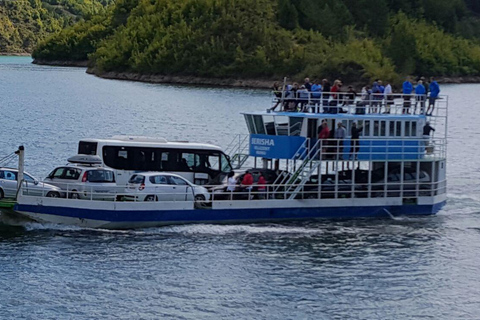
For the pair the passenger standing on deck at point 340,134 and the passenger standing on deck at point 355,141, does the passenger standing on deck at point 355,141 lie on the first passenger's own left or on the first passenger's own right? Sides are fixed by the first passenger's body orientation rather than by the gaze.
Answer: on the first passenger's own left

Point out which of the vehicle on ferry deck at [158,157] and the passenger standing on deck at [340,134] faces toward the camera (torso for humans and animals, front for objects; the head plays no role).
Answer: the passenger standing on deck

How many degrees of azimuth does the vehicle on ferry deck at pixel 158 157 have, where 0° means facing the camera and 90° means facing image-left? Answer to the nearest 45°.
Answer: approximately 270°

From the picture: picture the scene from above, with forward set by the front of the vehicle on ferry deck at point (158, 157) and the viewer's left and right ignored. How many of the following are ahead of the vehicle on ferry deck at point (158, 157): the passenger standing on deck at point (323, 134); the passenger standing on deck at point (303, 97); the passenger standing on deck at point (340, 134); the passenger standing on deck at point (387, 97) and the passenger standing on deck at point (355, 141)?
5

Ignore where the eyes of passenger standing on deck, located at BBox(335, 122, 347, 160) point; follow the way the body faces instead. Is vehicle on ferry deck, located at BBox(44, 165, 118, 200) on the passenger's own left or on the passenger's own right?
on the passenger's own right

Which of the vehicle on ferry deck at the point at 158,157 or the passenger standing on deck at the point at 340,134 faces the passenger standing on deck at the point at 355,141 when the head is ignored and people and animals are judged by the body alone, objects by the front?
the vehicle on ferry deck

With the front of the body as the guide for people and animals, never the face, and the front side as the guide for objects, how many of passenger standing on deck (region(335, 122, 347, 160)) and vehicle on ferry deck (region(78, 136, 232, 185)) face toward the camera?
1

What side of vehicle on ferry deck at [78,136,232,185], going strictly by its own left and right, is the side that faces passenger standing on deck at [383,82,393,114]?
front

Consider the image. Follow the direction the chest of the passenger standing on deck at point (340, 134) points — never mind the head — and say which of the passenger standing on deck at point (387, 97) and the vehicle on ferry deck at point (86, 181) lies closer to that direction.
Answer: the vehicle on ferry deck

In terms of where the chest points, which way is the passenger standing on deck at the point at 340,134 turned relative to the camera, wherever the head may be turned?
toward the camera

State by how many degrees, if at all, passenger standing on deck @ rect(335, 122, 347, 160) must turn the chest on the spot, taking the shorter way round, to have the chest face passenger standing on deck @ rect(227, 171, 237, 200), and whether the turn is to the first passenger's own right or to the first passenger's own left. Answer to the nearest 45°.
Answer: approximately 45° to the first passenger's own right

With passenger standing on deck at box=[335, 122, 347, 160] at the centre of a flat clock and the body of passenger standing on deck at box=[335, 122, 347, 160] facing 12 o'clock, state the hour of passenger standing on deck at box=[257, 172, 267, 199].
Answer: passenger standing on deck at box=[257, 172, 267, 199] is roughly at 2 o'clock from passenger standing on deck at box=[335, 122, 347, 160].

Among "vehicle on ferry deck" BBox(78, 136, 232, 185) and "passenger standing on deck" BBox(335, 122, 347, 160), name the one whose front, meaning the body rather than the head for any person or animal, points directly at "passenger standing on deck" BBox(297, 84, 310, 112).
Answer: the vehicle on ferry deck

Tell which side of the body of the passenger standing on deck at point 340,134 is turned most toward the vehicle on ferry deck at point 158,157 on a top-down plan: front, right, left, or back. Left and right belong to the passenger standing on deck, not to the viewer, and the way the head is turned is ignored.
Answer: right

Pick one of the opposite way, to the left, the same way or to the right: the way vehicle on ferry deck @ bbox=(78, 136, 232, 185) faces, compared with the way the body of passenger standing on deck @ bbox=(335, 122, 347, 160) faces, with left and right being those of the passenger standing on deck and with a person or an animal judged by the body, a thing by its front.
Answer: to the left

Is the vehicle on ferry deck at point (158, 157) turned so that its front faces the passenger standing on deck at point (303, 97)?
yes

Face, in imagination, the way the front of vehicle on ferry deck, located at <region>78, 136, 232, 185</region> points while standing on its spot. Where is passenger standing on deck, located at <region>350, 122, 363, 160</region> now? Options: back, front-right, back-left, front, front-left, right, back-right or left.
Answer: front
